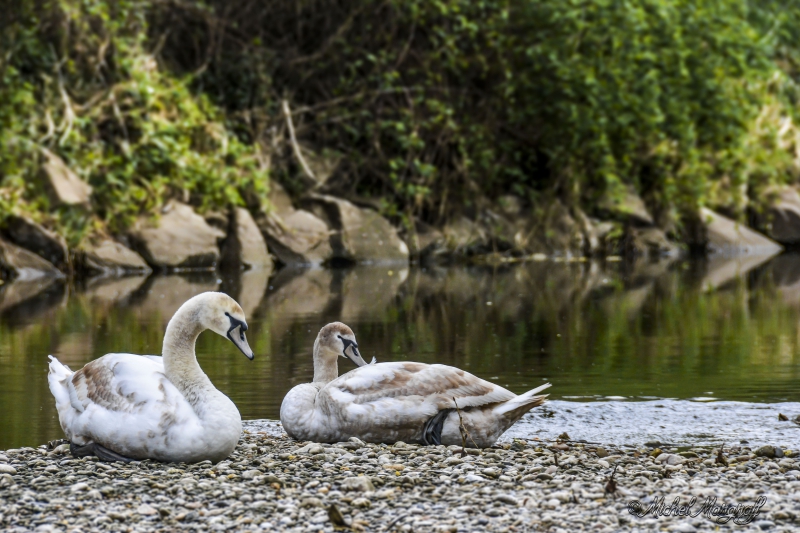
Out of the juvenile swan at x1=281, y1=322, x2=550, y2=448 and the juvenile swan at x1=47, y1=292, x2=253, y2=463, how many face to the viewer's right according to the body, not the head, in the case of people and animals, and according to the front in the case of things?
1

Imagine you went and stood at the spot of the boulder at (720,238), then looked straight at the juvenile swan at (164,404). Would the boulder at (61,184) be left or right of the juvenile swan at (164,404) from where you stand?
right

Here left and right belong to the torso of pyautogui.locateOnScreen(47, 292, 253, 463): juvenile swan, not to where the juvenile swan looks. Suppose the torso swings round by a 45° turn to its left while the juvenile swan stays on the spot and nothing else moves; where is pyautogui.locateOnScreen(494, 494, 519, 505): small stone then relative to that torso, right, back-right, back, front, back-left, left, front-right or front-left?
right

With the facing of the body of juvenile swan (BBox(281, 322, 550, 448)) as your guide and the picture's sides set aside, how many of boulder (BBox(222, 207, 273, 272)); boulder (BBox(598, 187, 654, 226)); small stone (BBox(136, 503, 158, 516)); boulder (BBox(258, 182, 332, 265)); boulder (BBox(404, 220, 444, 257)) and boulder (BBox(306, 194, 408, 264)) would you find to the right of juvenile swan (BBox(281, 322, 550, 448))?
5

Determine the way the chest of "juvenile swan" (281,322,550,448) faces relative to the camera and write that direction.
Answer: to the viewer's left

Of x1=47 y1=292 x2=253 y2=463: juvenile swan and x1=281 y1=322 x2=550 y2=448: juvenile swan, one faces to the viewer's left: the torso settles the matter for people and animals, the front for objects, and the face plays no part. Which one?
x1=281 y1=322 x2=550 y2=448: juvenile swan

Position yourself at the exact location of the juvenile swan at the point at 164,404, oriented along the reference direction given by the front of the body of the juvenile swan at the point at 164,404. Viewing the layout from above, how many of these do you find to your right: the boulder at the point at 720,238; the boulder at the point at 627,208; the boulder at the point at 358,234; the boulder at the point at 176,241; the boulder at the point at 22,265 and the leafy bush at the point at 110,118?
0

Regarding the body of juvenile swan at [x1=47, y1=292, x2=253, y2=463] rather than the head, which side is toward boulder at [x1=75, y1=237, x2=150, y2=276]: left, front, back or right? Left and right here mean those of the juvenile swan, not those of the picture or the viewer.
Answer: left

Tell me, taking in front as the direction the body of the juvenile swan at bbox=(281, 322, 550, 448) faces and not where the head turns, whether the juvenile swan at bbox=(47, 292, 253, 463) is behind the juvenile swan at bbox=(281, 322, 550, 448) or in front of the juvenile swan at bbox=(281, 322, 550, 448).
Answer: in front

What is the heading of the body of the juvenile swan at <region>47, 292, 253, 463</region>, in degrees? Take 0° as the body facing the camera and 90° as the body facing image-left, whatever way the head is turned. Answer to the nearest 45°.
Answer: approximately 270°

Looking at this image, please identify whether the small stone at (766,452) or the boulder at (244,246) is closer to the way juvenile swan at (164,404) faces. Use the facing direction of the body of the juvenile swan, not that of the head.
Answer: the small stone

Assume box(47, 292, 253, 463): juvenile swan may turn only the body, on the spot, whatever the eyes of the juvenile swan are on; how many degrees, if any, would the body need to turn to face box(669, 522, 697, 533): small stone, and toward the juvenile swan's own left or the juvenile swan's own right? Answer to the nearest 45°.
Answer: approximately 45° to the juvenile swan's own right

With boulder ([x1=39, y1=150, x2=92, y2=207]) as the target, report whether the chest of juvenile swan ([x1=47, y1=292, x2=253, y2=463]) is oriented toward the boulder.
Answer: no

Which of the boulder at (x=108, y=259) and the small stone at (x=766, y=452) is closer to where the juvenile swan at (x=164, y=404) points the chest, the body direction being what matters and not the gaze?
the small stone

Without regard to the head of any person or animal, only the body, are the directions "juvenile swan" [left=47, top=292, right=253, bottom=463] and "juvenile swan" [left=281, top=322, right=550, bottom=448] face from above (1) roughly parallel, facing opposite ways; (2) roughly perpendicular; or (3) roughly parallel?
roughly parallel, facing opposite ways

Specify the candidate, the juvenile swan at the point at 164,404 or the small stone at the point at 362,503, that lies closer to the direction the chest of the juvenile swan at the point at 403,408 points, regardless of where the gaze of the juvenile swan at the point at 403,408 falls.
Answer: the juvenile swan

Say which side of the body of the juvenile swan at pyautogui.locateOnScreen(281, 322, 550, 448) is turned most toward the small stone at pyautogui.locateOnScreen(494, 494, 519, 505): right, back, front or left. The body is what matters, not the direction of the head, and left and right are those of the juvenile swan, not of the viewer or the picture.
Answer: left

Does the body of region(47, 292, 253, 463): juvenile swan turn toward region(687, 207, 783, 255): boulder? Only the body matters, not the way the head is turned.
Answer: no
